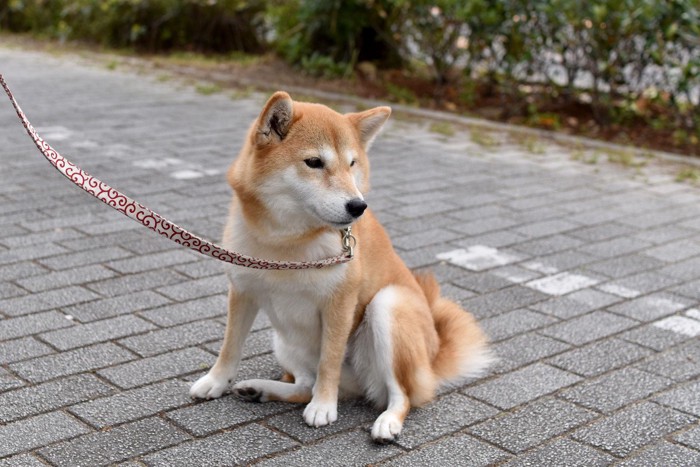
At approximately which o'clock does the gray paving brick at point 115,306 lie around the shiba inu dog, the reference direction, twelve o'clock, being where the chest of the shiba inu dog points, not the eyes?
The gray paving brick is roughly at 3 o'clock from the shiba inu dog.

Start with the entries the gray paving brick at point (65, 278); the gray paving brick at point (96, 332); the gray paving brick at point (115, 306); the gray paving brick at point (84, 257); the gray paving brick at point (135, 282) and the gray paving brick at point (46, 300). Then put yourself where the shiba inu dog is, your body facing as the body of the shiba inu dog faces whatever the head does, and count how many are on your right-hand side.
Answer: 6

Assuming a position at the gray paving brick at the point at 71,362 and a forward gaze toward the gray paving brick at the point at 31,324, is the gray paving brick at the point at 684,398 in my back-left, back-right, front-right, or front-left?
back-right

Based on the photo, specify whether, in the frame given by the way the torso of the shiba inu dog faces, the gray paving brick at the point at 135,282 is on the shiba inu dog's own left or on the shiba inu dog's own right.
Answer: on the shiba inu dog's own right

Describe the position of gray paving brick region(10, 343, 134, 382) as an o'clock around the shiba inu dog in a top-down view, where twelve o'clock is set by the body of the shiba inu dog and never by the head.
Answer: The gray paving brick is roughly at 2 o'clock from the shiba inu dog.

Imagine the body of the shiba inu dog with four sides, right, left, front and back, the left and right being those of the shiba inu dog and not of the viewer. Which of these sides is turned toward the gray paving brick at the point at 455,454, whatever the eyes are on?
left

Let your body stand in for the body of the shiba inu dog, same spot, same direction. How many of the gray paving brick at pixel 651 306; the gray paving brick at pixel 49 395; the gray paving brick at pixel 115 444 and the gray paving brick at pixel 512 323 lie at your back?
2

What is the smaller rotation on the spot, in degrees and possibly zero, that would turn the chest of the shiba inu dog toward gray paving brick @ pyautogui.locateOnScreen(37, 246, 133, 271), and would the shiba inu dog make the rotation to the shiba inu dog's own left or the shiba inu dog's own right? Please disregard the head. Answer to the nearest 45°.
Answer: approximately 90° to the shiba inu dog's own right

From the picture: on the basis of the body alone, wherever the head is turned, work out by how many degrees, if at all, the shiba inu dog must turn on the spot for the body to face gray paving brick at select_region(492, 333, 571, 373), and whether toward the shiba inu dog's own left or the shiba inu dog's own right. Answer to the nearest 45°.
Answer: approximately 180°

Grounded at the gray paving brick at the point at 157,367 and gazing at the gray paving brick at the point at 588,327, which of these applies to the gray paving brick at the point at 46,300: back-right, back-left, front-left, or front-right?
back-left

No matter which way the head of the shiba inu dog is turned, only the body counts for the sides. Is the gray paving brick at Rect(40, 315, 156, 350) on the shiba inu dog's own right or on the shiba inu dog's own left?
on the shiba inu dog's own right

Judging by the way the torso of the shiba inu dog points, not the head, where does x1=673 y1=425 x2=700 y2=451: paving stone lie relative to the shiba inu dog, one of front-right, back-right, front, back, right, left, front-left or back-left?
back-left

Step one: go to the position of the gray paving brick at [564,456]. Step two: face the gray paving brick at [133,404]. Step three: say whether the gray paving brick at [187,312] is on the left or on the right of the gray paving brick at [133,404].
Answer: right
